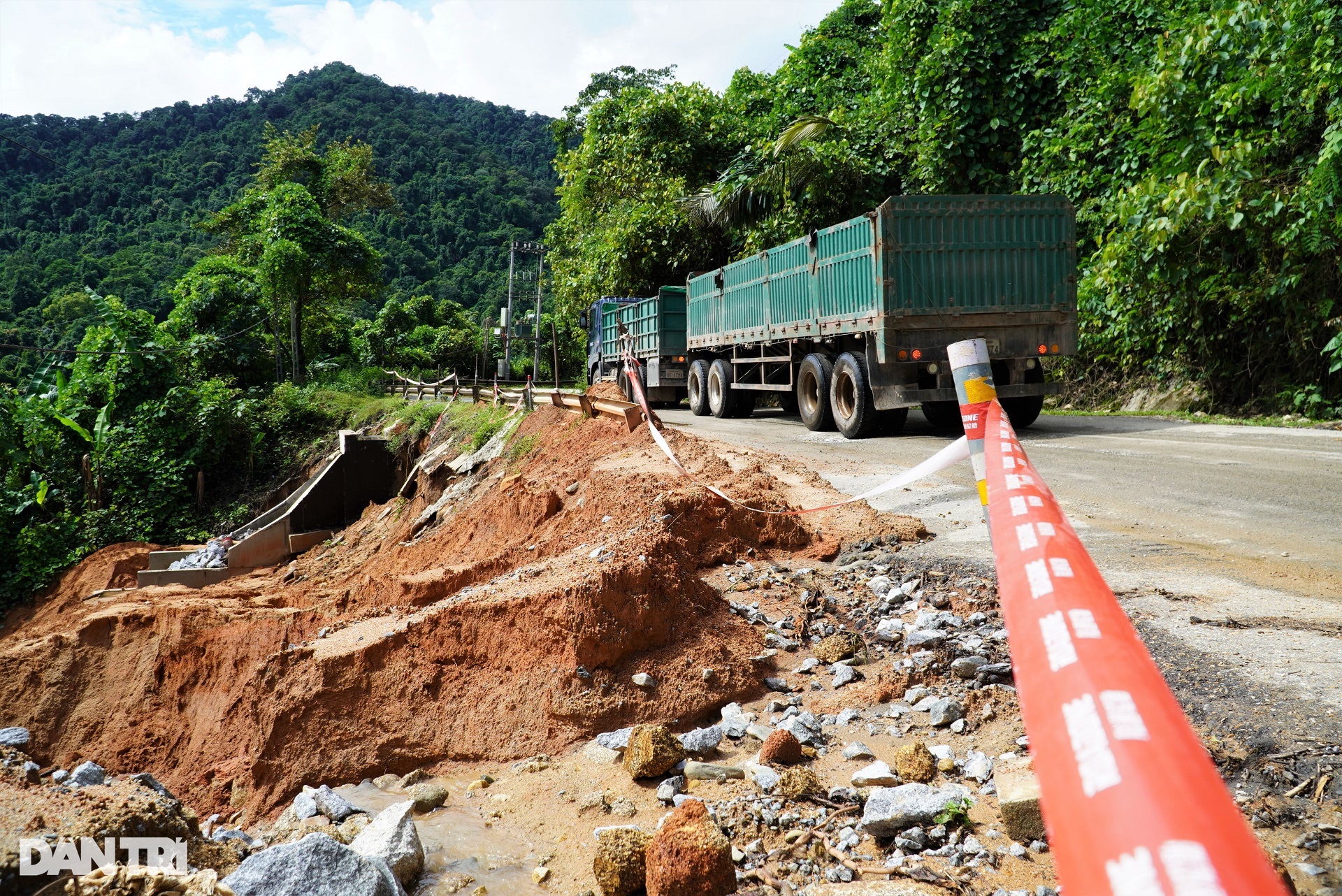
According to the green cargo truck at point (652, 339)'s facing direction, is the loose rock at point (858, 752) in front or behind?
behind

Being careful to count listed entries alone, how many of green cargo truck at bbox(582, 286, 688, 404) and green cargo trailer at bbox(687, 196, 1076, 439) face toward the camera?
0

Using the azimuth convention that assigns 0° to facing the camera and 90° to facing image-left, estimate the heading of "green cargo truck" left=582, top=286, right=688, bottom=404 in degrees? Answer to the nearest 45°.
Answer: approximately 135°

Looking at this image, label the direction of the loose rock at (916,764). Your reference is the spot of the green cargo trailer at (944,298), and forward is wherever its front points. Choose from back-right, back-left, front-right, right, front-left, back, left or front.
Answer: back-left

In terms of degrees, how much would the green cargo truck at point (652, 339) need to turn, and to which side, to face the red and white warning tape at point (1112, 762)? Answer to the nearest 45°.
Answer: approximately 135° to its left

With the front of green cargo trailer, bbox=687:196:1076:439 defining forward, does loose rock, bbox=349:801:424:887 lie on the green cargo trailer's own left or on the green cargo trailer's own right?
on the green cargo trailer's own left

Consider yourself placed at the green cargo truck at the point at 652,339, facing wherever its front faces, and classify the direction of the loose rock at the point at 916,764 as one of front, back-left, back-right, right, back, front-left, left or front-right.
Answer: back-left

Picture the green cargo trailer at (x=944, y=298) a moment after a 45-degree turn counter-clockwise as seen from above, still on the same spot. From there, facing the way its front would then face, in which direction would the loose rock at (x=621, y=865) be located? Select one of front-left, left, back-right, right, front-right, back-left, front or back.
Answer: left

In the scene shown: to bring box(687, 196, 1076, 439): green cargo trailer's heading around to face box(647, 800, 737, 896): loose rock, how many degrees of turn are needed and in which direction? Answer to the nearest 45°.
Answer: approximately 135° to its left

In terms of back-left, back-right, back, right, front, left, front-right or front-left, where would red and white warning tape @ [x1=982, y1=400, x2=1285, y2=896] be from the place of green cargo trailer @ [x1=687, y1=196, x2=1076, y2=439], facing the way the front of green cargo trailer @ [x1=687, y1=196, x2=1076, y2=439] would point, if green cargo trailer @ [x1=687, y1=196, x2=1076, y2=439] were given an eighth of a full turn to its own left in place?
left

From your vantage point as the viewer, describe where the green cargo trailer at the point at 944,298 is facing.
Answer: facing away from the viewer and to the left of the viewer

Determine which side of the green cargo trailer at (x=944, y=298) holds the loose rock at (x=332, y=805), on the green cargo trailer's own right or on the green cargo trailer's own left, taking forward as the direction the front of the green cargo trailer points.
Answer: on the green cargo trailer's own left

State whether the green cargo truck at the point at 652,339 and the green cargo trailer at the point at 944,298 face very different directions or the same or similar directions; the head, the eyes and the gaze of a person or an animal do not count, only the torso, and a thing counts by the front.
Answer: same or similar directions

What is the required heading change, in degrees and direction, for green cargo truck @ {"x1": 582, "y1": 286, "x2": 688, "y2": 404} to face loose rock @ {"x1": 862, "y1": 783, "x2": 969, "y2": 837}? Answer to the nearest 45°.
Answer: approximately 135° to its left

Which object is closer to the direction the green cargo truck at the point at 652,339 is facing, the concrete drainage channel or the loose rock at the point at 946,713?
the concrete drainage channel
